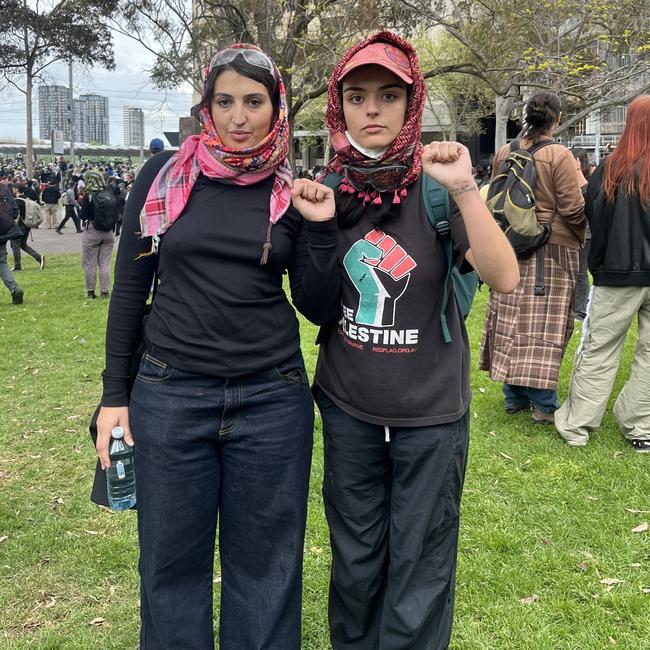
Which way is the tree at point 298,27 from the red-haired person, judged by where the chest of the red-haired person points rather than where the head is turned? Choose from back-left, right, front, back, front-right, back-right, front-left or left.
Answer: front-left

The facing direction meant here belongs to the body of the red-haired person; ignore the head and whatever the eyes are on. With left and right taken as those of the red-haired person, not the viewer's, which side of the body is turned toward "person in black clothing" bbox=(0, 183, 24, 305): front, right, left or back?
left

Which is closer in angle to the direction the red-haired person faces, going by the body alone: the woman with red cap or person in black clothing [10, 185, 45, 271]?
the person in black clothing

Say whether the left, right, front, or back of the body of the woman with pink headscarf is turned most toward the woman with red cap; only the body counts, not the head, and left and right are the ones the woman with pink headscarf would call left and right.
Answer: left

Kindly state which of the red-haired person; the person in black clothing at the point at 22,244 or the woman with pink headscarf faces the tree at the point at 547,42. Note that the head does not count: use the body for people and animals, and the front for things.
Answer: the red-haired person

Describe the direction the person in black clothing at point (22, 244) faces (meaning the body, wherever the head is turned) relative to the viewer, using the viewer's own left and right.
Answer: facing to the left of the viewer

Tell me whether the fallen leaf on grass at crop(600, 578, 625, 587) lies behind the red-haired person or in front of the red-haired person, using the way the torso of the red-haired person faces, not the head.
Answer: behind

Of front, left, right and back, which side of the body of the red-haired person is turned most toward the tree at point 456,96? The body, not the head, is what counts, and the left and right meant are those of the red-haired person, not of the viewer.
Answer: front

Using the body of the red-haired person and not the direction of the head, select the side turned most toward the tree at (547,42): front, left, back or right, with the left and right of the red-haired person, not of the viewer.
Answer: front

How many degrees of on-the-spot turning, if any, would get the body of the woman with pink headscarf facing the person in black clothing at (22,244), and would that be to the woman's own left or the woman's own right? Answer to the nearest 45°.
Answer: approximately 180°

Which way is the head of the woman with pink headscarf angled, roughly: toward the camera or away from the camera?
toward the camera

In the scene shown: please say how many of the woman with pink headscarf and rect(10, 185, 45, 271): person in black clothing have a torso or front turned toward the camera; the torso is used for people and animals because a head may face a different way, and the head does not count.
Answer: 1

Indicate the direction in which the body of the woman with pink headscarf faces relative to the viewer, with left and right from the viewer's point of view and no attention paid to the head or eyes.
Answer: facing the viewer

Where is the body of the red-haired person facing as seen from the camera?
away from the camera

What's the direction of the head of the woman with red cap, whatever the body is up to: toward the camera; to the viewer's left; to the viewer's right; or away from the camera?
toward the camera

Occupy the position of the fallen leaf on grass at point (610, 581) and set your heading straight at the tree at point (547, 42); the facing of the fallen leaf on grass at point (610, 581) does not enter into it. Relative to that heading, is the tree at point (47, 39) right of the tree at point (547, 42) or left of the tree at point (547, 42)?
left

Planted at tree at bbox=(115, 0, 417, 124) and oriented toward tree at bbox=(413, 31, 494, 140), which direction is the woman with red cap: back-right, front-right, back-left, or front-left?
back-right
